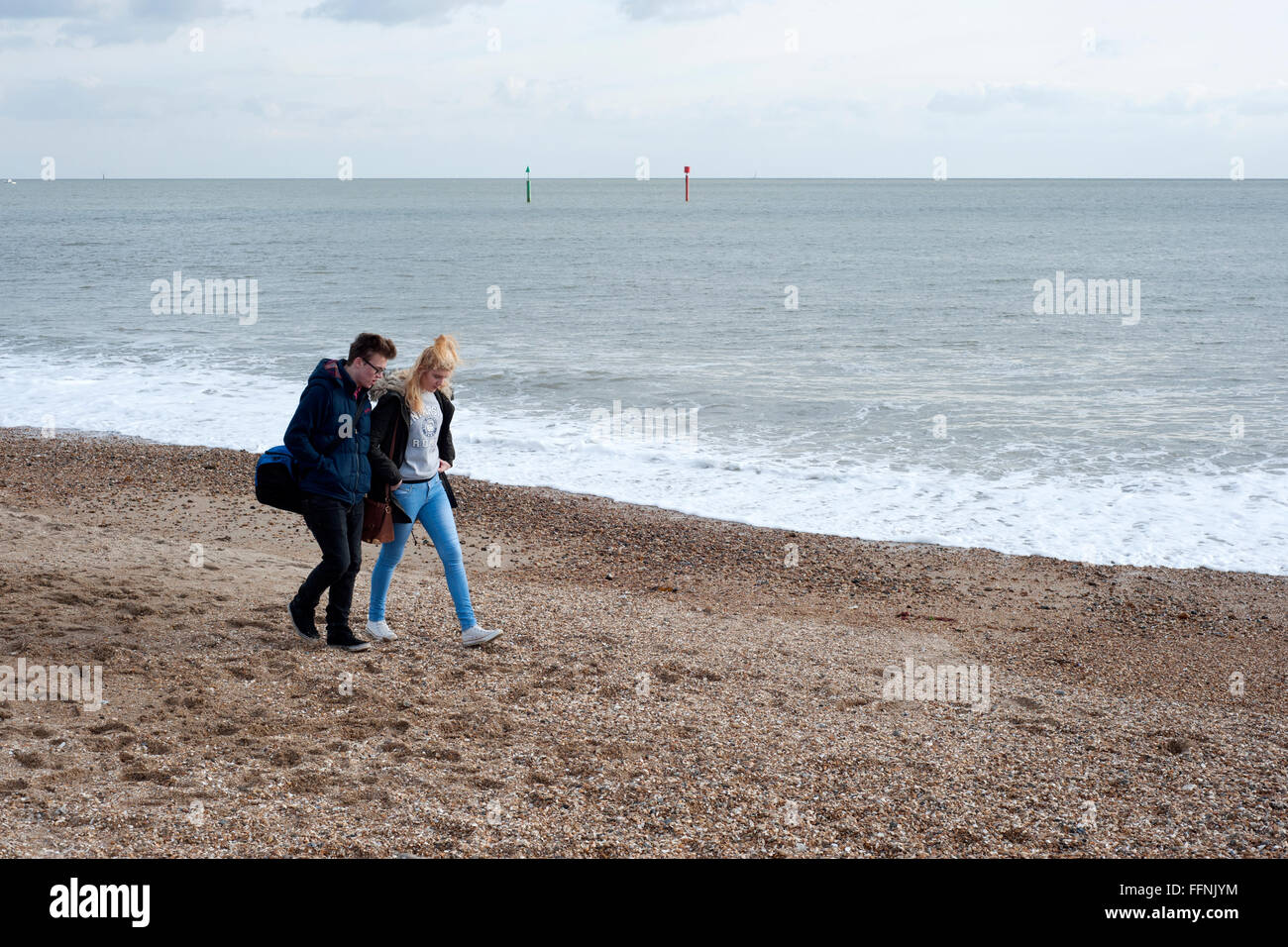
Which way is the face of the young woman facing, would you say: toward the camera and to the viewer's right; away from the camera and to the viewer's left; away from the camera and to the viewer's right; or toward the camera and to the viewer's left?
toward the camera and to the viewer's right

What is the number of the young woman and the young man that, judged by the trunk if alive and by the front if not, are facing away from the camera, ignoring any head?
0

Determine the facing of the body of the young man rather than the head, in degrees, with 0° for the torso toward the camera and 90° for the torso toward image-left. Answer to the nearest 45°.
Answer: approximately 315°
